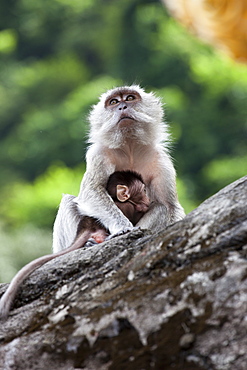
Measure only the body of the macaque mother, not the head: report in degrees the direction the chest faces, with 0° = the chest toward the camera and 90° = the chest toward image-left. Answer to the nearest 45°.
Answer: approximately 0°
